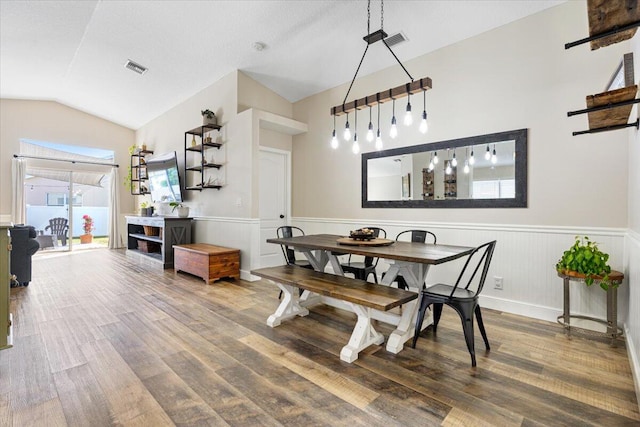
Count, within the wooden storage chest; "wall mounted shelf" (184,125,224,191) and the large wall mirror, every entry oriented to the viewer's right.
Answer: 0

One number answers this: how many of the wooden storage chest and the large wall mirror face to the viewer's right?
0

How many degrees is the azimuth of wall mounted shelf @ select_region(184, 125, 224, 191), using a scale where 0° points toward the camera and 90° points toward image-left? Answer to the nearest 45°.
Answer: approximately 45°

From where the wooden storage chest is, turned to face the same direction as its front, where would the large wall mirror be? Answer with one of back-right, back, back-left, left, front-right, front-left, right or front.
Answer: left

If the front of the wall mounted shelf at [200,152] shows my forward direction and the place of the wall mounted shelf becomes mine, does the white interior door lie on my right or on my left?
on my left

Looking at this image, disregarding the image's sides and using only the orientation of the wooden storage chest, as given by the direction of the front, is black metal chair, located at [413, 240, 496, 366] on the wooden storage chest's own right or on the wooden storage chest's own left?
on the wooden storage chest's own left

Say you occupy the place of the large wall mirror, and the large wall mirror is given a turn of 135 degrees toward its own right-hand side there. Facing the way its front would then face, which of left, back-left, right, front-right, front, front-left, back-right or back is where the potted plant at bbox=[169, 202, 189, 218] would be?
left

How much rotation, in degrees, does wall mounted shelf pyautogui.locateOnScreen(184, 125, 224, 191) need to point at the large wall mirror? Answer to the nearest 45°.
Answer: approximately 90° to its left

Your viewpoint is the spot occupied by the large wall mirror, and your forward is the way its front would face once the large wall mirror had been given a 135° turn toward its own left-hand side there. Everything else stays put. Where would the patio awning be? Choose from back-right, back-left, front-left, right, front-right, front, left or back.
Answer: back

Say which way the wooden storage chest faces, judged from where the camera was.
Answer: facing the viewer and to the left of the viewer

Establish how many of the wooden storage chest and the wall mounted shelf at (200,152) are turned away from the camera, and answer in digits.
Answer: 0

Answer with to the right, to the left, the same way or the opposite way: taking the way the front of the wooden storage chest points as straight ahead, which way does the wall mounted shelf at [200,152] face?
the same way
